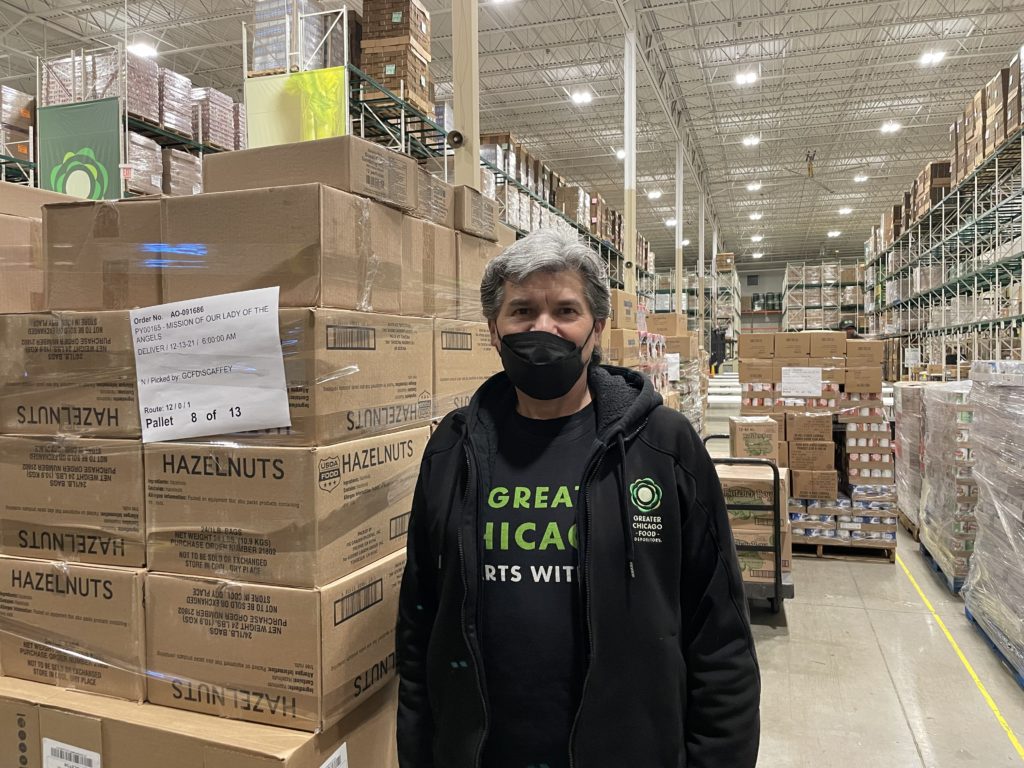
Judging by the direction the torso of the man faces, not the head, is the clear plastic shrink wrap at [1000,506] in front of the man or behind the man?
behind

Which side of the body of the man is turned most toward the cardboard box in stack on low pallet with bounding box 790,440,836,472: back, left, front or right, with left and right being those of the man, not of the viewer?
back

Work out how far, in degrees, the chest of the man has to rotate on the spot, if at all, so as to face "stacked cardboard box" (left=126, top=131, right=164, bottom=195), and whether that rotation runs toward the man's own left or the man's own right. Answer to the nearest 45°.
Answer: approximately 135° to the man's own right

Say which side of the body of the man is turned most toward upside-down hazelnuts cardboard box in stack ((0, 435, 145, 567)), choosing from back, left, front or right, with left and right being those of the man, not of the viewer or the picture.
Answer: right

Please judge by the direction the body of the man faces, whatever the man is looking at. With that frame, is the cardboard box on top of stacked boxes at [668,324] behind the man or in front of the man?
behind

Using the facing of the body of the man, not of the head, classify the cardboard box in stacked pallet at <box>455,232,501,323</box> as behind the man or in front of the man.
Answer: behind
